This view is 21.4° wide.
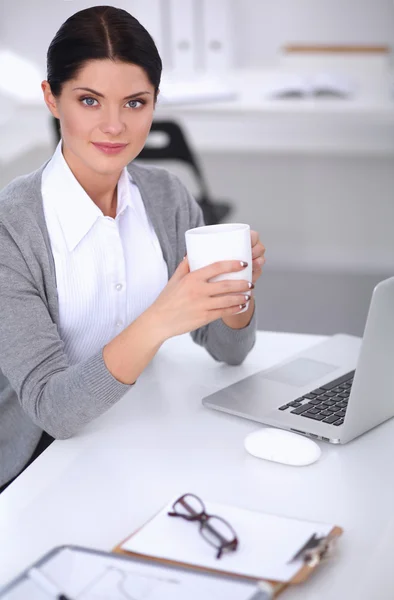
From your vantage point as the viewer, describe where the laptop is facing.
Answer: facing away from the viewer and to the left of the viewer

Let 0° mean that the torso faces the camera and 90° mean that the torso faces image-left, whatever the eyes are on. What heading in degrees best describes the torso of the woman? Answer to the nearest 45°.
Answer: approximately 315°

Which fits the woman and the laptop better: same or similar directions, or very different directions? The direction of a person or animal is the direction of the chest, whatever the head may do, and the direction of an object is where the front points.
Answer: very different directions

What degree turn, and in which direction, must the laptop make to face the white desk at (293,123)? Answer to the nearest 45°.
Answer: approximately 45° to its right
